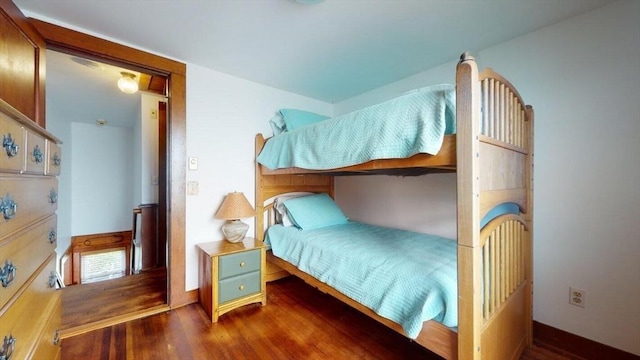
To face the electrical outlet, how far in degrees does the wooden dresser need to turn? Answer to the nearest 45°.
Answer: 0° — it already faces it

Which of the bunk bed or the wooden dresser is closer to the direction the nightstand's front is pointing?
the bunk bed

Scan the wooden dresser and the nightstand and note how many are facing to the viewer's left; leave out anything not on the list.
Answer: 0

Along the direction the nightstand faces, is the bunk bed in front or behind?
in front

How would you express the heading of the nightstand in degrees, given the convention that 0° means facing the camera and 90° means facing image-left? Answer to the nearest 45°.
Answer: approximately 315°

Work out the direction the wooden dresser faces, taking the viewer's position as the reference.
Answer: facing the viewer and to the right of the viewer

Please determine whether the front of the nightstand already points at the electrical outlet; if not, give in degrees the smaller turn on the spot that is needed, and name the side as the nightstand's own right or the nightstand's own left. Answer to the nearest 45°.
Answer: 0° — it already faces it

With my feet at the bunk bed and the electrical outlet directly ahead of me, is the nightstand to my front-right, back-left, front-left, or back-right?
back-left

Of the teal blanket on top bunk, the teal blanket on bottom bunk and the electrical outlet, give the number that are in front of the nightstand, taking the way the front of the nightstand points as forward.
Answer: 3
